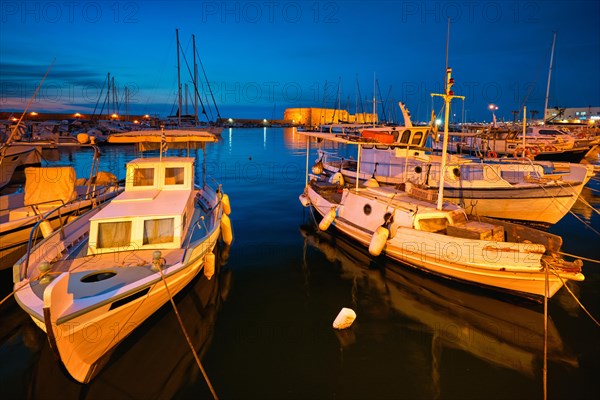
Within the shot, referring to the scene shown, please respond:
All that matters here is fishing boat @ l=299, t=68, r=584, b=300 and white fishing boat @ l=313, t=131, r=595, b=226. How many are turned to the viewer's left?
0

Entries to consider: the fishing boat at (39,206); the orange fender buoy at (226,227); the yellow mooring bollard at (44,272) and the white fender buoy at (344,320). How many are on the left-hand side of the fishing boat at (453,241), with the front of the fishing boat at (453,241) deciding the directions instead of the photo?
0

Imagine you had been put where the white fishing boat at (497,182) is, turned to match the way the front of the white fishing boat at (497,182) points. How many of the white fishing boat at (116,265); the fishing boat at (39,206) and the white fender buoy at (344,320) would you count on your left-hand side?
0

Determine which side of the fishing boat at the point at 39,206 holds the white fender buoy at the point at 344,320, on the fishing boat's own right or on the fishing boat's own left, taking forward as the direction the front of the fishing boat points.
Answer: on the fishing boat's own left

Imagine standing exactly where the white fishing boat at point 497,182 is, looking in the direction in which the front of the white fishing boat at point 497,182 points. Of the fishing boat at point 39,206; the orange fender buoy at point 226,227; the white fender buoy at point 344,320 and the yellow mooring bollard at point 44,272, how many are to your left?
0

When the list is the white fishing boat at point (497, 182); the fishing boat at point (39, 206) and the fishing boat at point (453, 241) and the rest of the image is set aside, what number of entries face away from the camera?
0

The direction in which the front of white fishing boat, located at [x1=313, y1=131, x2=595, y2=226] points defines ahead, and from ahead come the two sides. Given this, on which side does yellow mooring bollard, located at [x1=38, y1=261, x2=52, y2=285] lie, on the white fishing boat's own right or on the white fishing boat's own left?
on the white fishing boat's own right

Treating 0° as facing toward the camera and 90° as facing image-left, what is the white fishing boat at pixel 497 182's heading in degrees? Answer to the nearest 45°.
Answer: approximately 315°

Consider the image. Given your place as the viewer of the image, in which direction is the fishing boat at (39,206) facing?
facing the viewer and to the left of the viewer

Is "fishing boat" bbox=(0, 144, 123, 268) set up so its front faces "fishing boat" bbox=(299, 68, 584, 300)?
no

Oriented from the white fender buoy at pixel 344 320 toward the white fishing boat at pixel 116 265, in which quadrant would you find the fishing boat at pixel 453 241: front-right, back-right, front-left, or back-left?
back-right

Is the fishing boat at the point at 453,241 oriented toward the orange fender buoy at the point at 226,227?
no

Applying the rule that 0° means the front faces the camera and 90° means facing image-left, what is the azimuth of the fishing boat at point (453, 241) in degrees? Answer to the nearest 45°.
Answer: approximately 315°

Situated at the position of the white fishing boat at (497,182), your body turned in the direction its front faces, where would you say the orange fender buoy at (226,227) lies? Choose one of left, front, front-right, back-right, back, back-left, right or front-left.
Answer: right
